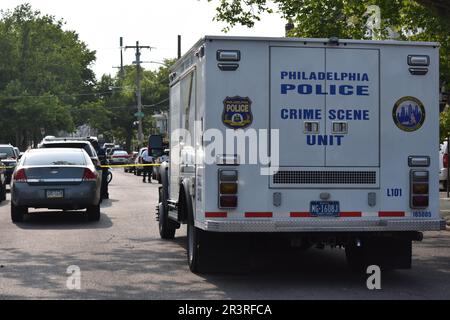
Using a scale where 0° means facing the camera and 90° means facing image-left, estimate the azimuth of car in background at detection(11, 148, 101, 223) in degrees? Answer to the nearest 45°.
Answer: approximately 180°

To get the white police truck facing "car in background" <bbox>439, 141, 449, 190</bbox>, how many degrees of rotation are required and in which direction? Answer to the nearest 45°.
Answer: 0° — it already faces it

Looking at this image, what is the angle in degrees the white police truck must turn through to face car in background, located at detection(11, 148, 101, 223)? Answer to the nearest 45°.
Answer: approximately 45° to its left

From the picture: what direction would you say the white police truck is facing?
away from the camera

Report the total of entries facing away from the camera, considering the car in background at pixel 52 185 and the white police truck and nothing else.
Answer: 2
